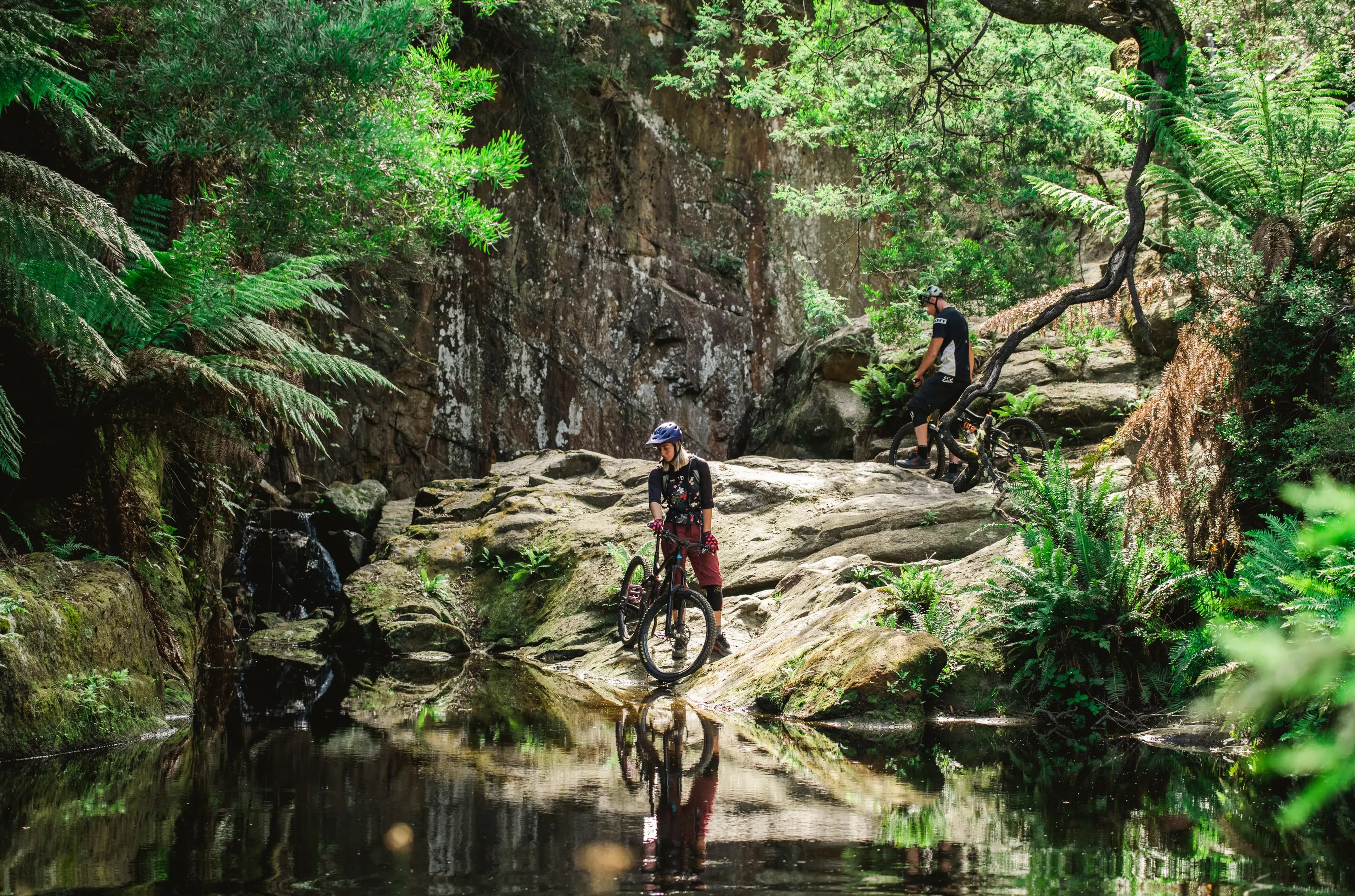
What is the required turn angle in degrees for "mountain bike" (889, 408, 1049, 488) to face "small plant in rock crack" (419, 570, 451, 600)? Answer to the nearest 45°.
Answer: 0° — it already faces it

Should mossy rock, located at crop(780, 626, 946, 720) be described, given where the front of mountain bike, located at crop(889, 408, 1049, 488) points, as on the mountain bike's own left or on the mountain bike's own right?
on the mountain bike's own left

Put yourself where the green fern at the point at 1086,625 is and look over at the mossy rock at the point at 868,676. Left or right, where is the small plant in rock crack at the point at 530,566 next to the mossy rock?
right

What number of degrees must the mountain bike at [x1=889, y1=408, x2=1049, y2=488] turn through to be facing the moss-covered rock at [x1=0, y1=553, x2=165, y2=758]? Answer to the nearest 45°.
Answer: approximately 45° to its left

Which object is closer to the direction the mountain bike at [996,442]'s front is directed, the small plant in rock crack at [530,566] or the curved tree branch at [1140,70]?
the small plant in rock crack

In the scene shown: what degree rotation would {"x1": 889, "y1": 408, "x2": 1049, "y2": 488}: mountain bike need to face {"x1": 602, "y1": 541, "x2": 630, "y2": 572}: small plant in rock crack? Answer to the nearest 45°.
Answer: approximately 45° to its left

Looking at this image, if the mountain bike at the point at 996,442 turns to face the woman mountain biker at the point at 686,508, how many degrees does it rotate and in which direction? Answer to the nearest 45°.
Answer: approximately 45° to its left

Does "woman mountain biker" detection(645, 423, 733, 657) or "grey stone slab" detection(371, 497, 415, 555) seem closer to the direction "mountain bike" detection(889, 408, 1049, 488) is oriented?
the grey stone slab

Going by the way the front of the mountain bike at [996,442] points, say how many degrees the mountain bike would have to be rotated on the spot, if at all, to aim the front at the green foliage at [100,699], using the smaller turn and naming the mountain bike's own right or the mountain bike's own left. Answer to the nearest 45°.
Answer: approximately 45° to the mountain bike's own left

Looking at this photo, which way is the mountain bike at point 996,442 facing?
to the viewer's left
